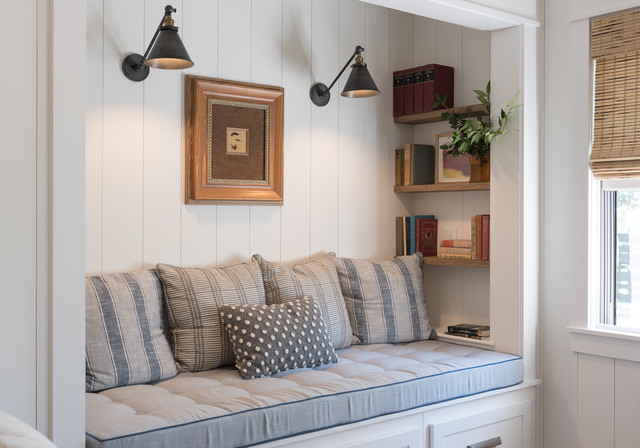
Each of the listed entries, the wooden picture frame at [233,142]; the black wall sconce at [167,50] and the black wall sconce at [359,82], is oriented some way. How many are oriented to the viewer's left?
0

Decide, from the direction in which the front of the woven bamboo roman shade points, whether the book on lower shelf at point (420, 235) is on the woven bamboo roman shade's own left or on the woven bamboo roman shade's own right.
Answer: on the woven bamboo roman shade's own right

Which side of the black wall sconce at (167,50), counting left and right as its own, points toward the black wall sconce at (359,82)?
left

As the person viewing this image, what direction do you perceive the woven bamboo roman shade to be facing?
facing the viewer and to the left of the viewer

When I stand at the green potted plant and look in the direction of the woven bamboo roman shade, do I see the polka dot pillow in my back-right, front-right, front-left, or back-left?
back-right

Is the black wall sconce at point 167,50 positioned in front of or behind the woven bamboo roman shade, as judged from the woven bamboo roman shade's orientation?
in front

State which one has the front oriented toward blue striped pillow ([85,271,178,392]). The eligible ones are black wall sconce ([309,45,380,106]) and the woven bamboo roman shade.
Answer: the woven bamboo roman shade

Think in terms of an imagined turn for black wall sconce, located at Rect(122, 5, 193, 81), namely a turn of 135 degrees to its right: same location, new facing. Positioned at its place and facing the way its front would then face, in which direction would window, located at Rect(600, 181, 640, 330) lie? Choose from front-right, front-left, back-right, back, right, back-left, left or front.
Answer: back

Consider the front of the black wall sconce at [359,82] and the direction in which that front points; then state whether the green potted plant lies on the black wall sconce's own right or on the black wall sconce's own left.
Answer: on the black wall sconce's own left

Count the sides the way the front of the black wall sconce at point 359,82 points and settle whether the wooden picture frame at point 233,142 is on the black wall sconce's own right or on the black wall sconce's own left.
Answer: on the black wall sconce's own right

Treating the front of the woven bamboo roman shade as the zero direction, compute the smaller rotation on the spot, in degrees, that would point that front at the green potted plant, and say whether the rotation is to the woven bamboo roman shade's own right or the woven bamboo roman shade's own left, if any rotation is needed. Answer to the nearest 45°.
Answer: approximately 45° to the woven bamboo roman shade's own right

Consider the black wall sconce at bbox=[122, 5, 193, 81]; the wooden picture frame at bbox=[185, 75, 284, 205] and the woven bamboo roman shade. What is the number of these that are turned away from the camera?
0

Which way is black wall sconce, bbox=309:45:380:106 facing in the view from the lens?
facing the viewer and to the right of the viewer

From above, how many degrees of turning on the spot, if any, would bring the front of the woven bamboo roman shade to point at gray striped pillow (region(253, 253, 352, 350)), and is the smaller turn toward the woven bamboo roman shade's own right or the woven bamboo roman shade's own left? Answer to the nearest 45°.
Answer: approximately 45° to the woven bamboo roman shade's own right

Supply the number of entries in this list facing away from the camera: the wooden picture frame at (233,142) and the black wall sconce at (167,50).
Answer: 0

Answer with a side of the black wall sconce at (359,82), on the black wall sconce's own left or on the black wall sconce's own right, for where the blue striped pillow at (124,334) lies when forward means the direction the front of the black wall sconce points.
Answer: on the black wall sconce's own right
